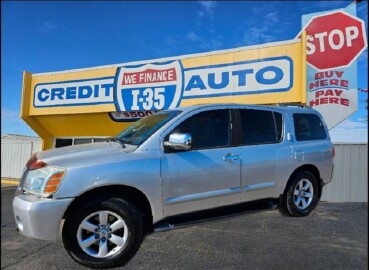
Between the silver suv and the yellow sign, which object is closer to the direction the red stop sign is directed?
the silver suv

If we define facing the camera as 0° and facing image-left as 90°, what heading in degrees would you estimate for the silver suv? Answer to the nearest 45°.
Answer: approximately 45°

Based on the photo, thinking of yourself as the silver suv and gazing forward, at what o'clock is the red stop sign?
The red stop sign is roughly at 6 o'clock from the silver suv.

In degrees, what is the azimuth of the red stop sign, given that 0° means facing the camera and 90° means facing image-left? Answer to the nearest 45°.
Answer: approximately 0°

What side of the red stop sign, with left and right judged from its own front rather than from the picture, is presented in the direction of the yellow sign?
right
